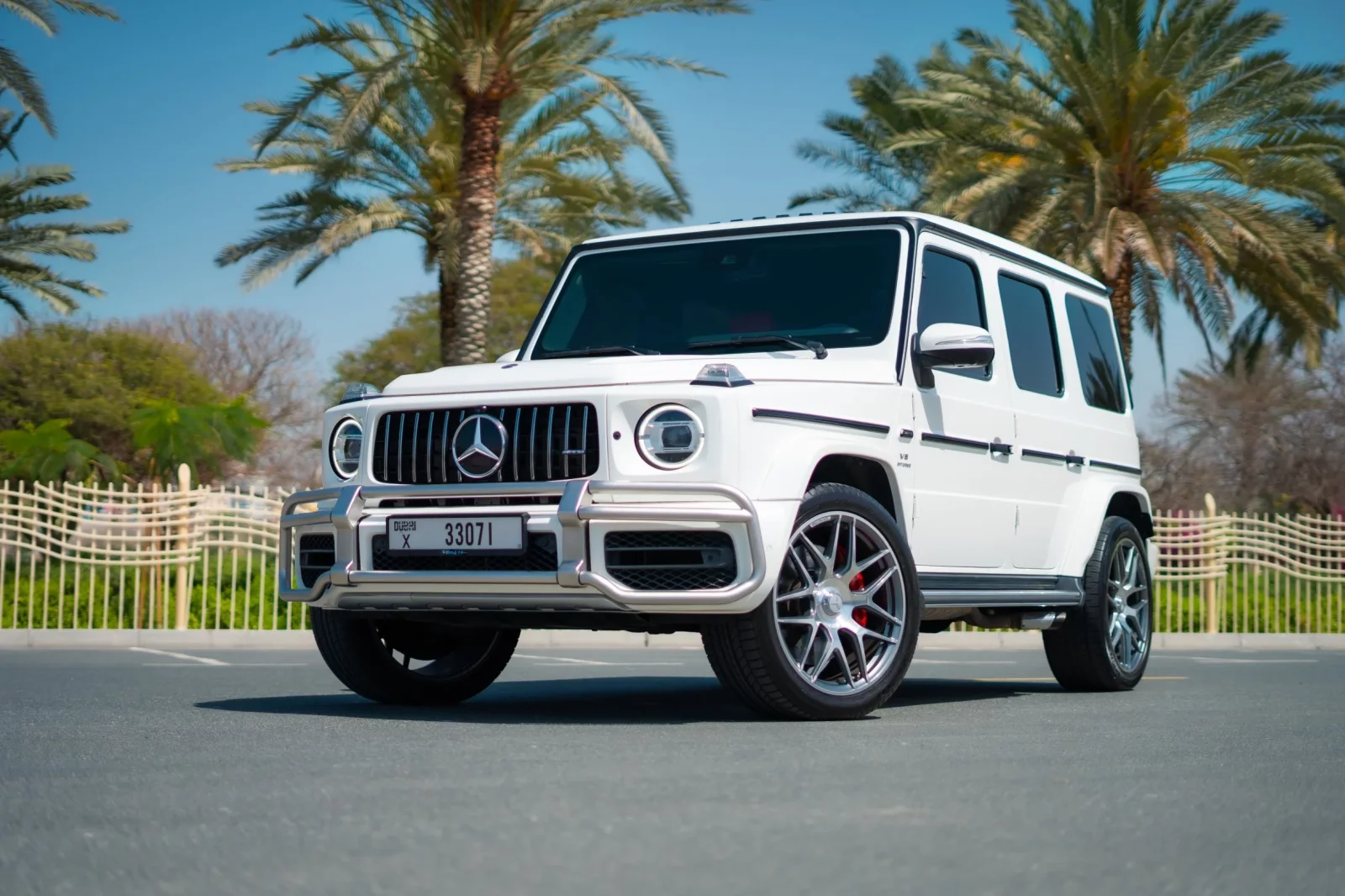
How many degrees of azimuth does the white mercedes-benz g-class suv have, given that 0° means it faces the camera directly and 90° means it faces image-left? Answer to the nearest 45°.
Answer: approximately 45°

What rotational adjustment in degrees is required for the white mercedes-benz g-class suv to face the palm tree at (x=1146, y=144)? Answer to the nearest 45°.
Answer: approximately 135° to its right

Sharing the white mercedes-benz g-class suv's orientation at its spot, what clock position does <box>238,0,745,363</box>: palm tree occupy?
The palm tree is roughly at 4 o'clock from the white mercedes-benz g-class suv.

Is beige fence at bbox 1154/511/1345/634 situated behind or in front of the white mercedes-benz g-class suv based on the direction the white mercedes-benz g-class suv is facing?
behind

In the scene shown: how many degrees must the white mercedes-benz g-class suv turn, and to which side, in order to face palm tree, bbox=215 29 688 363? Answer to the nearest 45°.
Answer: approximately 135° to its right

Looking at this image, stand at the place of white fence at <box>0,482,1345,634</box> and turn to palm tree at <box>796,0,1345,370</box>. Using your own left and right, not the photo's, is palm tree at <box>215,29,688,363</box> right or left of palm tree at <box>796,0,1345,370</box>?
left

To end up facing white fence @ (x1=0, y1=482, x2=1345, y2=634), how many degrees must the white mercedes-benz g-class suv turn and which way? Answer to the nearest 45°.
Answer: approximately 90° to its right

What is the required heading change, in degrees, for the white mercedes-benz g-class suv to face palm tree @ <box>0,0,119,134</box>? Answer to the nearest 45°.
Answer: approximately 90° to its right
